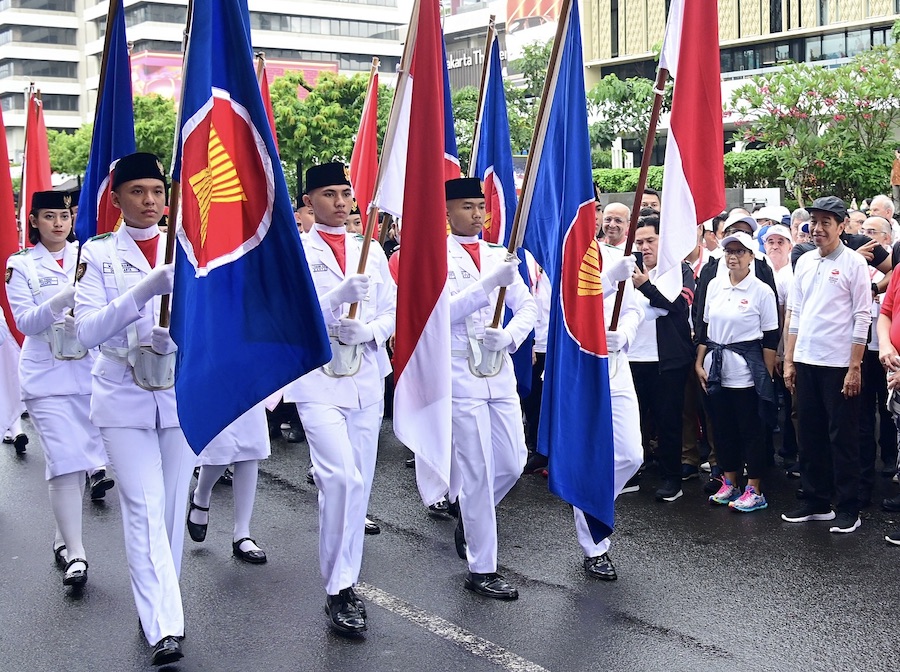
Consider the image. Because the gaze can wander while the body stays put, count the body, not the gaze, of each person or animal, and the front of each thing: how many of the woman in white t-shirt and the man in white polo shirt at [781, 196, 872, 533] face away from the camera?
0

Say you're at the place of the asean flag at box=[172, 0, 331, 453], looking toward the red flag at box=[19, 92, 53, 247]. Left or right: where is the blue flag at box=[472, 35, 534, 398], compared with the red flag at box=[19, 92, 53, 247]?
right

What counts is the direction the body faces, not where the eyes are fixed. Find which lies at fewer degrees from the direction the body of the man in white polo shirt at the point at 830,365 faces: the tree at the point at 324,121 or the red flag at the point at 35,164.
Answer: the red flag

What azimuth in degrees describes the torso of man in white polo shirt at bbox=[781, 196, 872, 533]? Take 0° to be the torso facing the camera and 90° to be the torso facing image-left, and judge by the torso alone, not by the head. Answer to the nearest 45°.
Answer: approximately 45°

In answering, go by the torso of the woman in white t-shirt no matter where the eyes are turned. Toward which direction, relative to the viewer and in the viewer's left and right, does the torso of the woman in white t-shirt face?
facing the viewer and to the left of the viewer

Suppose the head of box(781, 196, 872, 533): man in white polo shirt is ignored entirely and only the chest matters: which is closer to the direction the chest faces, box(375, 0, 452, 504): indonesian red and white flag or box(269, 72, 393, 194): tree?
the indonesian red and white flag

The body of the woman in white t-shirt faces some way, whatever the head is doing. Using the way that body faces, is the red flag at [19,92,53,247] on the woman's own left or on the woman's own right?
on the woman's own right

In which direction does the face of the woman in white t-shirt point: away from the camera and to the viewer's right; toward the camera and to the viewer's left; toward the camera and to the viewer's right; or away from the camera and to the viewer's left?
toward the camera and to the viewer's left
